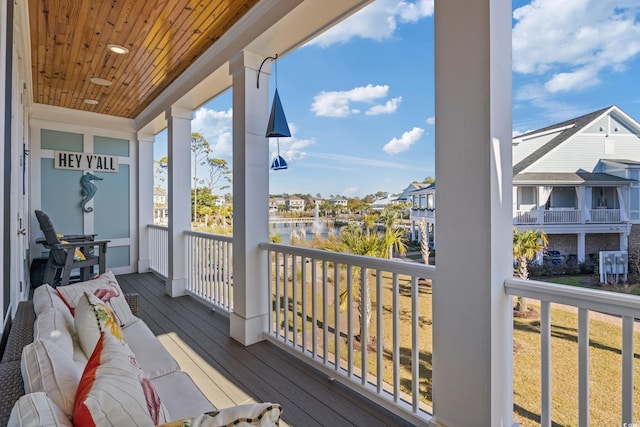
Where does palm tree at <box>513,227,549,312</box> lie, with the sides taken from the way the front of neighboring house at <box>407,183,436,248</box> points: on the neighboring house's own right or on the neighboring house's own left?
on the neighboring house's own left

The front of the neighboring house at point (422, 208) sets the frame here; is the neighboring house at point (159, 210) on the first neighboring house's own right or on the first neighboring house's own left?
on the first neighboring house's own right

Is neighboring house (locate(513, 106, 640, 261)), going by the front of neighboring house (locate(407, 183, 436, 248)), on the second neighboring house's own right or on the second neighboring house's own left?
on the second neighboring house's own left

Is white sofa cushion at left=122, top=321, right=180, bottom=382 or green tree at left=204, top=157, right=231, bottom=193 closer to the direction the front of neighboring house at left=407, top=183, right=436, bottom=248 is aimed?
the white sofa cushion

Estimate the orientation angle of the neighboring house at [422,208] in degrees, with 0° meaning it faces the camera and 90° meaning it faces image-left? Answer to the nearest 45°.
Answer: approximately 45°

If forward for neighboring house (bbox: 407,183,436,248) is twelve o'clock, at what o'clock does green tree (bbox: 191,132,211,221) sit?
The green tree is roughly at 3 o'clock from the neighboring house.
